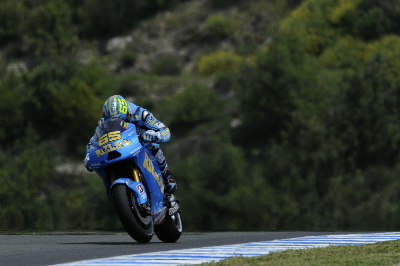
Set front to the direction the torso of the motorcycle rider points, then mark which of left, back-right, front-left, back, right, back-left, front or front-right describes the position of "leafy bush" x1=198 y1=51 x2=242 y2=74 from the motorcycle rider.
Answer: back-right

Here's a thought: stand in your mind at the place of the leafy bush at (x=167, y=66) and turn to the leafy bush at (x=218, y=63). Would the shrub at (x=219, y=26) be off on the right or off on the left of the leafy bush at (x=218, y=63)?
left

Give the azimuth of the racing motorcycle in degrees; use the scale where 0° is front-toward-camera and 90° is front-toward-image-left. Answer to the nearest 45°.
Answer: approximately 45°

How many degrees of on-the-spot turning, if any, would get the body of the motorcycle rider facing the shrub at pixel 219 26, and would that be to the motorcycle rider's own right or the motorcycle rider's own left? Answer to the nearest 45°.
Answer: approximately 135° to the motorcycle rider's own right

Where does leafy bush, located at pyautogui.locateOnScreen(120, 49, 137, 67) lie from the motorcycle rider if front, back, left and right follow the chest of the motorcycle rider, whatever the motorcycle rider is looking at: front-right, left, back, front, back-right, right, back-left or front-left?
back-right

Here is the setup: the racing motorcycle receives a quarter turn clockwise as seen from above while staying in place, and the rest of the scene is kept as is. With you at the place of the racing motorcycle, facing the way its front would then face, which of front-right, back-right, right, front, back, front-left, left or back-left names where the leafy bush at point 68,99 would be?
front-right

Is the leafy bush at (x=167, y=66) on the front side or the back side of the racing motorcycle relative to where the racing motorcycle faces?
on the back side

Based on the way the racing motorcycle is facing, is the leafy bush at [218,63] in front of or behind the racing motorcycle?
behind
